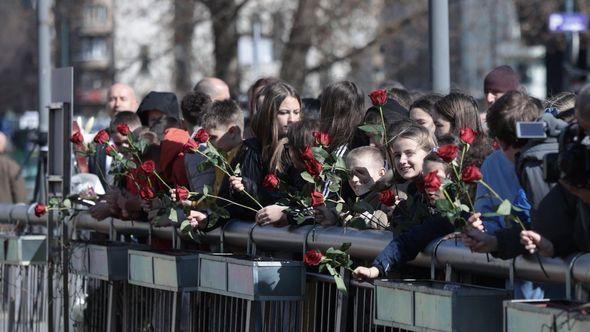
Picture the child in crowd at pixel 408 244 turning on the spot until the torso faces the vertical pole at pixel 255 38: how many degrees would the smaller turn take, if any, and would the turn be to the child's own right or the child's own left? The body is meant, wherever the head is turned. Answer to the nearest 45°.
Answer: approximately 135° to the child's own right

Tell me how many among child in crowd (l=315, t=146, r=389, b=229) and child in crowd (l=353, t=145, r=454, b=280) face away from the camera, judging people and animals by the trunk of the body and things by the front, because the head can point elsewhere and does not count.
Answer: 0

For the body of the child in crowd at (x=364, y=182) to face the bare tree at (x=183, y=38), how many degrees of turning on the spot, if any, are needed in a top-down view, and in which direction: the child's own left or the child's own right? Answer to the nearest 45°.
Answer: approximately 135° to the child's own right

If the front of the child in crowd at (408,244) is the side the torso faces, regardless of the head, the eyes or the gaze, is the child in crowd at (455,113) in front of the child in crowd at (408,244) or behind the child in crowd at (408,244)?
behind

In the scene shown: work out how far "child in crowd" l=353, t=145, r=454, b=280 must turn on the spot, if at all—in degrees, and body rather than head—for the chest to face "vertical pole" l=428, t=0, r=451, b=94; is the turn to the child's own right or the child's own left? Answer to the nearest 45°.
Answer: approximately 135° to the child's own right

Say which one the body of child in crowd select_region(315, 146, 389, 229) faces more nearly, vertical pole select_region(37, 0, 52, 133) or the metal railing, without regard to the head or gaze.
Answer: the metal railing

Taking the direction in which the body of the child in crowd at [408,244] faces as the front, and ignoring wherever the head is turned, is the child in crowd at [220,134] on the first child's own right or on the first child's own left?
on the first child's own right

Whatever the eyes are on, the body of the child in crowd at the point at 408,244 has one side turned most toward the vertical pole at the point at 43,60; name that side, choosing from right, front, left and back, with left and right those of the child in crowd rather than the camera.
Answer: right

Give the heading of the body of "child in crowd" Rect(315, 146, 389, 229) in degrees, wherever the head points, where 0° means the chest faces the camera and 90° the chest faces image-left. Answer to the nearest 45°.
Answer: approximately 45°

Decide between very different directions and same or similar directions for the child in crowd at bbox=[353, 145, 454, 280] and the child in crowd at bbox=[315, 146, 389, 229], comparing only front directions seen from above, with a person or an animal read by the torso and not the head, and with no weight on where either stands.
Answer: same or similar directions

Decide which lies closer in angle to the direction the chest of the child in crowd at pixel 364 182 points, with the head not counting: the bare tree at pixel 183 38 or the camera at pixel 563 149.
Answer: the camera
